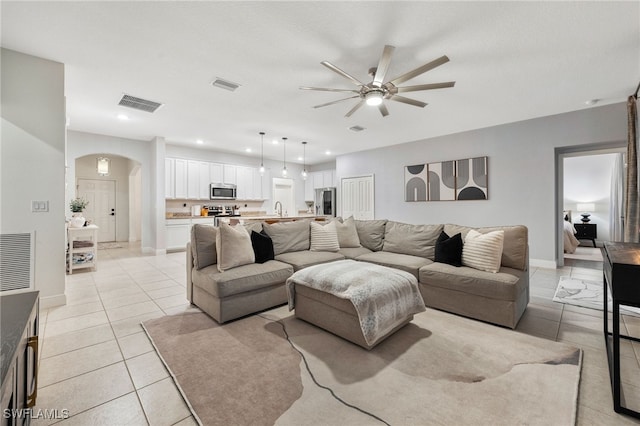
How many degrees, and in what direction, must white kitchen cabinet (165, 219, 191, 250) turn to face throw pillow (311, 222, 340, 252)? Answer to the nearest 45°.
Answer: approximately 45° to its left

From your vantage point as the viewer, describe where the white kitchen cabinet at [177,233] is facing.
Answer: facing the viewer

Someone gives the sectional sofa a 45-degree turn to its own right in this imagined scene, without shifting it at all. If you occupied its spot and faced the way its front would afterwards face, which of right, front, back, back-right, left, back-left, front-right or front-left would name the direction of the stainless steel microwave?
right

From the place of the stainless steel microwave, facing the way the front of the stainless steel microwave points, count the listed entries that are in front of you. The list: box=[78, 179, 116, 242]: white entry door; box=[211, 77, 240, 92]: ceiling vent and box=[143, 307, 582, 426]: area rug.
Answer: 2

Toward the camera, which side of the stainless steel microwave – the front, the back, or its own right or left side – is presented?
front

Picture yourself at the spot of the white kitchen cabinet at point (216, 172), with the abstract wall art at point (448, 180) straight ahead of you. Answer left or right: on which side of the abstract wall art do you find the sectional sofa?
right

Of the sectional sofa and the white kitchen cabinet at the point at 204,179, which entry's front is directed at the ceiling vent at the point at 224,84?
the white kitchen cabinet

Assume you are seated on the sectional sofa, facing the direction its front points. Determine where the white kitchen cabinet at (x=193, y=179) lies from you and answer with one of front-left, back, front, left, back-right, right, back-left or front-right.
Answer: back-right

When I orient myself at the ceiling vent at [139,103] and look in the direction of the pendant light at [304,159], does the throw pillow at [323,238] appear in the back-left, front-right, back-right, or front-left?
front-right
